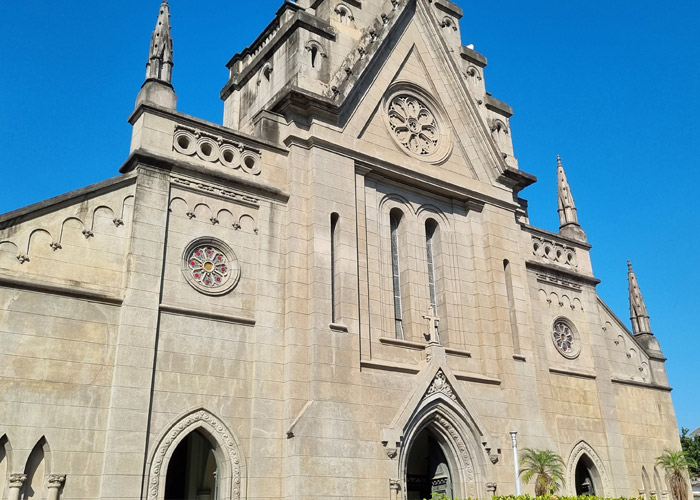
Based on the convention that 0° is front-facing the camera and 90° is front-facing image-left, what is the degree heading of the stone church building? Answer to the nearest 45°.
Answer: approximately 315°

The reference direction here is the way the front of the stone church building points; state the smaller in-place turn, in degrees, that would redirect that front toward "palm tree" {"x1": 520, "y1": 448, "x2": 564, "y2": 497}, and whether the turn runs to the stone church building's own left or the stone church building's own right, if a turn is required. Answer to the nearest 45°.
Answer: approximately 90° to the stone church building's own left

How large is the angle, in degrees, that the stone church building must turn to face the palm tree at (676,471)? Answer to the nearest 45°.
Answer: approximately 90° to its left
